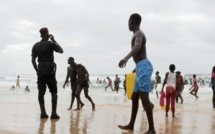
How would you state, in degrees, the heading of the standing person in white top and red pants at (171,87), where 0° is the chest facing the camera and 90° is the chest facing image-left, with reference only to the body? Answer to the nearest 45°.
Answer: approximately 180°

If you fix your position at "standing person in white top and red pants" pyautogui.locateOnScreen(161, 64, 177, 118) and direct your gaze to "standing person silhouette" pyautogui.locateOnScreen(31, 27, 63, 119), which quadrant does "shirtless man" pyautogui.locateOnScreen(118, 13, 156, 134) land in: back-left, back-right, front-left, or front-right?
front-left

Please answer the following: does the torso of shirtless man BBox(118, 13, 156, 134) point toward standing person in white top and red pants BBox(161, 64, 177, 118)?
no

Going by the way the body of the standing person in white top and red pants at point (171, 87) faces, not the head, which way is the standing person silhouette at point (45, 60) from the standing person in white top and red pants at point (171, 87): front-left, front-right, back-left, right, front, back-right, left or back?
back-left

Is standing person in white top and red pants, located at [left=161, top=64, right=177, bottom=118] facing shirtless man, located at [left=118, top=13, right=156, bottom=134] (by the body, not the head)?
no
